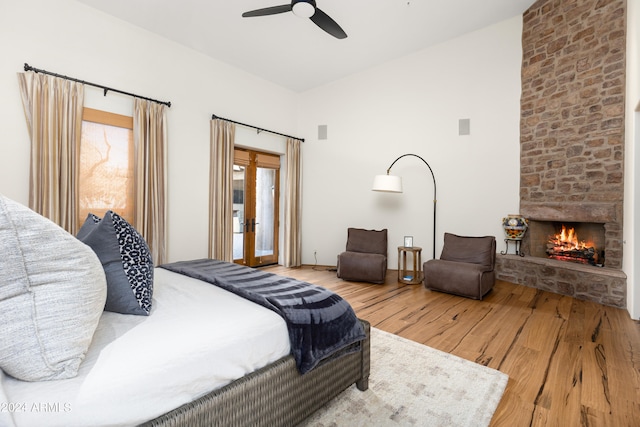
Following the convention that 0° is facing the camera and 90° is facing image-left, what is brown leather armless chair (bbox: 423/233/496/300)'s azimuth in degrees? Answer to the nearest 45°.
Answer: approximately 45°

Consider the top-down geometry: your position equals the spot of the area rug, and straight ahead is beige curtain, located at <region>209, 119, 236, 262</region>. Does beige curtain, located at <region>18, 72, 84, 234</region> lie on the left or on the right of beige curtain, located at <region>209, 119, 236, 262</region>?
left

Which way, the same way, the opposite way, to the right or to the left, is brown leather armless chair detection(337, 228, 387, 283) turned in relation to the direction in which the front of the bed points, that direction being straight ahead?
to the right

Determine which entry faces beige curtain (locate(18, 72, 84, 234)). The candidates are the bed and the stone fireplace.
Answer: the stone fireplace

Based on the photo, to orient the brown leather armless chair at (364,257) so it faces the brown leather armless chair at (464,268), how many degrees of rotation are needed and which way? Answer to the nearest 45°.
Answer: approximately 90° to its left

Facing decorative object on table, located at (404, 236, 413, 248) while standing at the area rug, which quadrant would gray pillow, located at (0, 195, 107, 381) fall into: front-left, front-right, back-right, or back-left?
back-left

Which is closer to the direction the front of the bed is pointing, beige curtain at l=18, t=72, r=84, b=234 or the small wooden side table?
the small wooden side table

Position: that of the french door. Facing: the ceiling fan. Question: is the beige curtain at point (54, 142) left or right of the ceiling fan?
right

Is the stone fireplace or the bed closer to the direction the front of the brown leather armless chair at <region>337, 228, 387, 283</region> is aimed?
the bed
